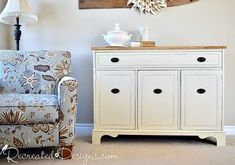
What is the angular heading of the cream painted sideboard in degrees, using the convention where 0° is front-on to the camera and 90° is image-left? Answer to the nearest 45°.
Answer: approximately 0°

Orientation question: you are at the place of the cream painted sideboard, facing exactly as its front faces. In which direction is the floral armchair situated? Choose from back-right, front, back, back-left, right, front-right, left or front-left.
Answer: front-right

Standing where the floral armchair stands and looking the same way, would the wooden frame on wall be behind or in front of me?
behind

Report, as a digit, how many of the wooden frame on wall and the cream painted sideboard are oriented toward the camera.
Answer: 2

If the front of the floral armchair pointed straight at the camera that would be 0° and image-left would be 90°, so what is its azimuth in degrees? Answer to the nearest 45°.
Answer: approximately 0°

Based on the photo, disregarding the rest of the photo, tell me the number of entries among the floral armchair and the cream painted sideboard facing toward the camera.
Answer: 2

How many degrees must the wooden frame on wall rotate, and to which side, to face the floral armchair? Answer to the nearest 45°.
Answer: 0° — it already faces it
